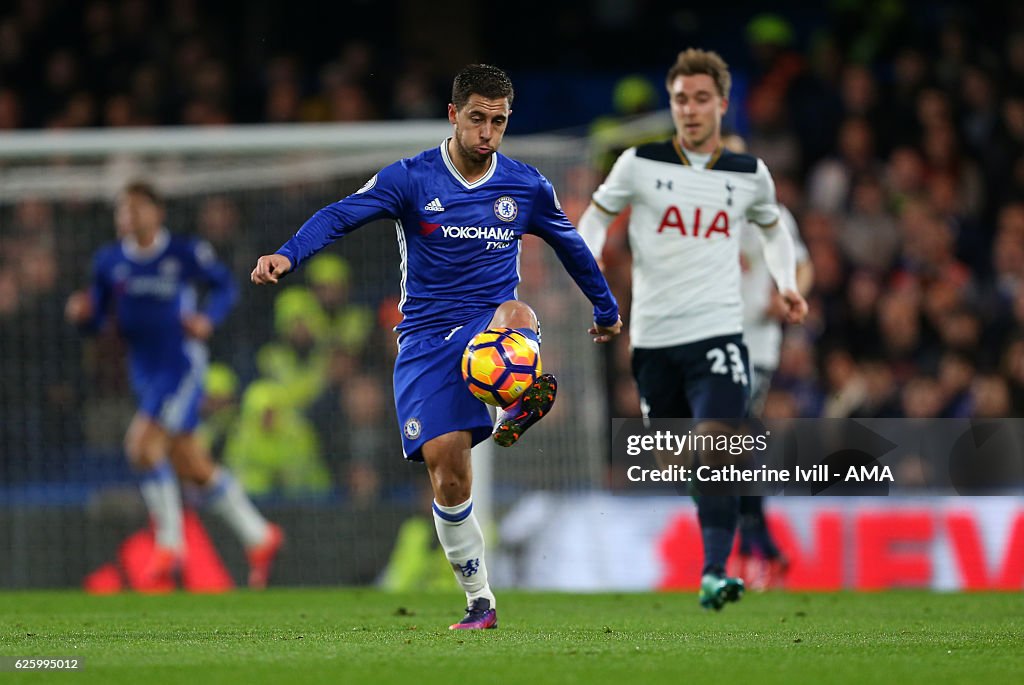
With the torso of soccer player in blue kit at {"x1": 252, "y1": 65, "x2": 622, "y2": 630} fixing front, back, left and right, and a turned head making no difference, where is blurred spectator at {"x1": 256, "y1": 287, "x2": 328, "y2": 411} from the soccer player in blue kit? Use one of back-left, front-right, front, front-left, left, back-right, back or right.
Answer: back

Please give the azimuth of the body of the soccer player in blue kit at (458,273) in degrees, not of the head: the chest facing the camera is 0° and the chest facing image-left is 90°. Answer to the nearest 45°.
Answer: approximately 0°

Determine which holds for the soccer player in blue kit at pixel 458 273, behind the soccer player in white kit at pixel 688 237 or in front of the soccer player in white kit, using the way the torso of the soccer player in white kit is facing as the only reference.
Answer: in front

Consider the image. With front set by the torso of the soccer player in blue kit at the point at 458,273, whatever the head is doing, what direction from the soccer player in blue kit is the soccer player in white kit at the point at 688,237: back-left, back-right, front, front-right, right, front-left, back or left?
back-left

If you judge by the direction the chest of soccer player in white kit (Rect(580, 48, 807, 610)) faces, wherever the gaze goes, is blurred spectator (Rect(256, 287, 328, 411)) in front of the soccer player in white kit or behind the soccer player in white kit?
behind
